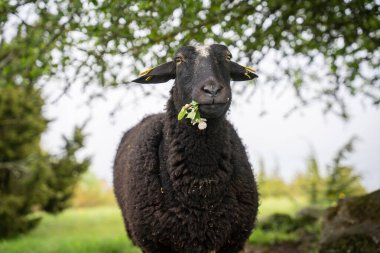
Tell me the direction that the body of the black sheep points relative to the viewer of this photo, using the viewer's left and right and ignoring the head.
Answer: facing the viewer
